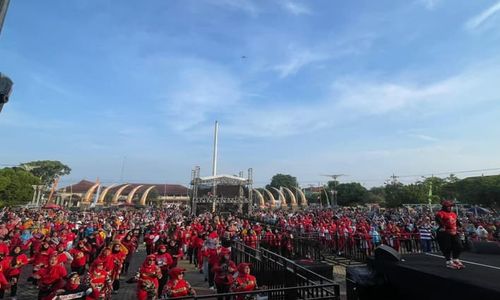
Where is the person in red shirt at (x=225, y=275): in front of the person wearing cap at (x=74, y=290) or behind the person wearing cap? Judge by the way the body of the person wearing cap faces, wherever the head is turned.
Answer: in front

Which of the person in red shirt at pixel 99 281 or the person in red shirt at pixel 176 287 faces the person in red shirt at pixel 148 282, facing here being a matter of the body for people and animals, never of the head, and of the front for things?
the person in red shirt at pixel 99 281

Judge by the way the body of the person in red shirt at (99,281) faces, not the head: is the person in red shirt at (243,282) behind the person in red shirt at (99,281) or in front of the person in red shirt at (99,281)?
in front

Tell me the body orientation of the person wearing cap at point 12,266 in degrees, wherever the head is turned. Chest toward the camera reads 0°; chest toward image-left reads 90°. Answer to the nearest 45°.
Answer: approximately 315°

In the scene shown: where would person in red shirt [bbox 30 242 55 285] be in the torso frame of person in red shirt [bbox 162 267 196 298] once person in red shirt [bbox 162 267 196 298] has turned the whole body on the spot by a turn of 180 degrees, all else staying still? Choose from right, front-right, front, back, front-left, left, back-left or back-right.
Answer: front

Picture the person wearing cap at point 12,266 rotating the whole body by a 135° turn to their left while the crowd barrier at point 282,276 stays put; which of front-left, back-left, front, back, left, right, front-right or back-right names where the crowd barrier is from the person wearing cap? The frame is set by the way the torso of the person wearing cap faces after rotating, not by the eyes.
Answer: back-right

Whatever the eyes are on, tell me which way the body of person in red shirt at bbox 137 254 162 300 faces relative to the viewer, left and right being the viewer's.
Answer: facing the viewer and to the right of the viewer

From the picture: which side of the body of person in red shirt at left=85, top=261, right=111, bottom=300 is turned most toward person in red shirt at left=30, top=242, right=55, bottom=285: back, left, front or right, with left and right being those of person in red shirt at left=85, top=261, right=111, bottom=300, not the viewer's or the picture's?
back

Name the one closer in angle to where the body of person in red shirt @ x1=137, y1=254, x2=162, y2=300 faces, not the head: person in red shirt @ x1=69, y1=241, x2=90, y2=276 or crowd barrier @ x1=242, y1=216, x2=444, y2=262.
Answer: the crowd barrier

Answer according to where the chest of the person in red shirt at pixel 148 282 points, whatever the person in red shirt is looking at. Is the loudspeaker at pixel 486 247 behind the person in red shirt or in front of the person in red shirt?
in front

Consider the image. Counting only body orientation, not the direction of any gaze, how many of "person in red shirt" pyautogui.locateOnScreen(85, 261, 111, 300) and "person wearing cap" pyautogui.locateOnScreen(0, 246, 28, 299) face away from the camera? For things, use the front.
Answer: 0
